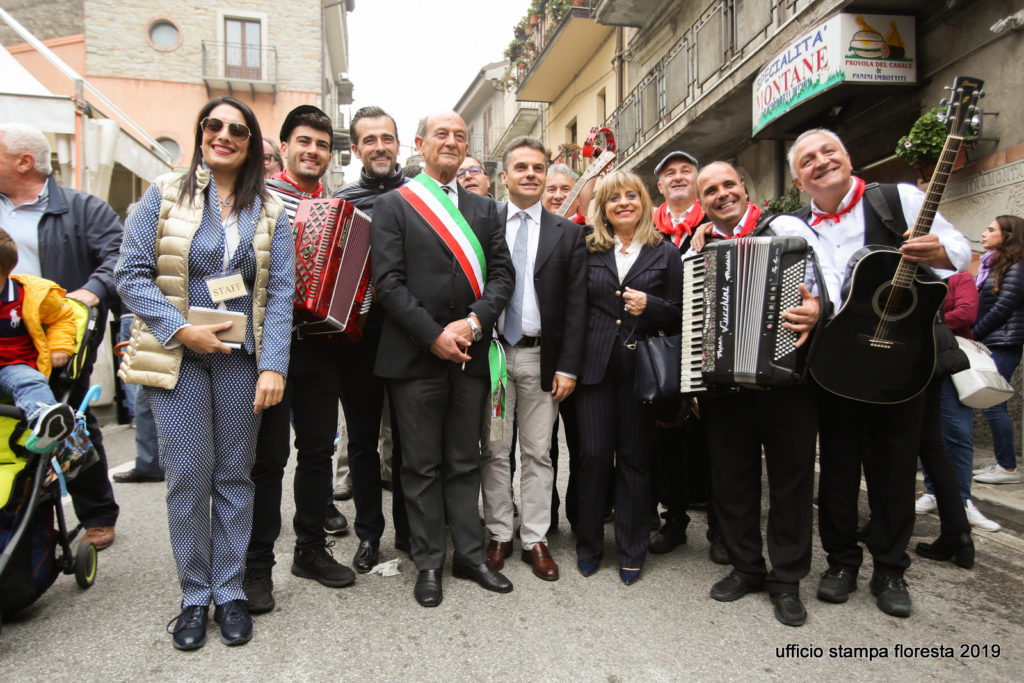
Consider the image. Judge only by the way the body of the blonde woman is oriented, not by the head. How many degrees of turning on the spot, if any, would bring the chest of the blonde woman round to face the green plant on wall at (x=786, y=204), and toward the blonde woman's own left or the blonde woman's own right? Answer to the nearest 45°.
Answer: approximately 180°

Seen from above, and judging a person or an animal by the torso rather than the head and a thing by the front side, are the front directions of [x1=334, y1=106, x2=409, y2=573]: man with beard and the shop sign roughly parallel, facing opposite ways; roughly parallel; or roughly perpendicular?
roughly perpendicular

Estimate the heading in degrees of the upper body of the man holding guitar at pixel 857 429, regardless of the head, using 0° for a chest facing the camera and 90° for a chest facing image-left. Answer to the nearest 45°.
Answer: approximately 0°

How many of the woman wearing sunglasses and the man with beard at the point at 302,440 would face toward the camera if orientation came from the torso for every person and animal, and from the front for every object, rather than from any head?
2

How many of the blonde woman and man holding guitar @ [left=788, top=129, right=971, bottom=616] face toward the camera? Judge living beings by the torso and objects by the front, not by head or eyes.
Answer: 2

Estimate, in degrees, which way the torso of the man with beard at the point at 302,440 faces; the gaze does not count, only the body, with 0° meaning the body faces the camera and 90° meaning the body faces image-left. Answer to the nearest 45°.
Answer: approximately 0°
